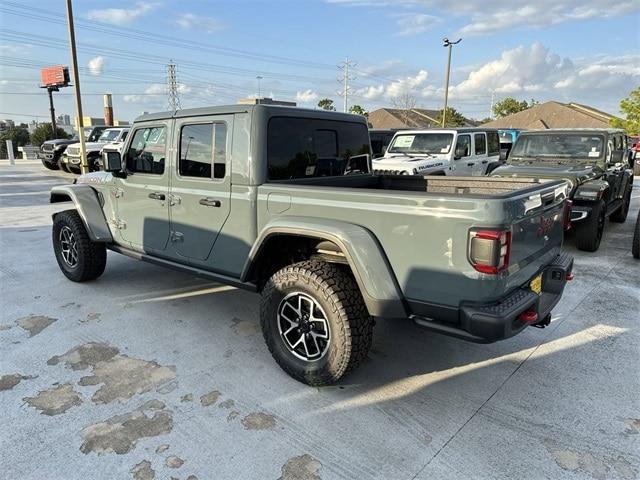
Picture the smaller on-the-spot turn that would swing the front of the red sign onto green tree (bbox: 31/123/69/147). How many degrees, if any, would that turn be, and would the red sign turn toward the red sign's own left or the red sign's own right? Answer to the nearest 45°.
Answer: approximately 180°

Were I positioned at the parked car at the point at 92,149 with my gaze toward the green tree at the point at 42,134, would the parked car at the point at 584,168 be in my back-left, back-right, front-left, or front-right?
back-right

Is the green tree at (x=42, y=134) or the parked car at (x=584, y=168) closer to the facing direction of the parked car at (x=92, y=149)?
the parked car

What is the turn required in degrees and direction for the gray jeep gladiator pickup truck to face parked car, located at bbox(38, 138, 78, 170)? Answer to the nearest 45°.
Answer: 0° — it already faces it

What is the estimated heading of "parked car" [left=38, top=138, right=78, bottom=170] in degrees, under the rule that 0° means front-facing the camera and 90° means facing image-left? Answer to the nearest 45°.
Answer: approximately 45°

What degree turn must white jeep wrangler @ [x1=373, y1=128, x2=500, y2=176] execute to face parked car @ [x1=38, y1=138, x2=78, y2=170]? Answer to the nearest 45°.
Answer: approximately 45° to its right

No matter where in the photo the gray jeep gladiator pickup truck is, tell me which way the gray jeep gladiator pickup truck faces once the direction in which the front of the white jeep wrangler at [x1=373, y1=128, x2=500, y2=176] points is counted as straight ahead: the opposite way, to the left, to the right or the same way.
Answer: to the right

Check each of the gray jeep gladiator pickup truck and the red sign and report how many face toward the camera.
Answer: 1
